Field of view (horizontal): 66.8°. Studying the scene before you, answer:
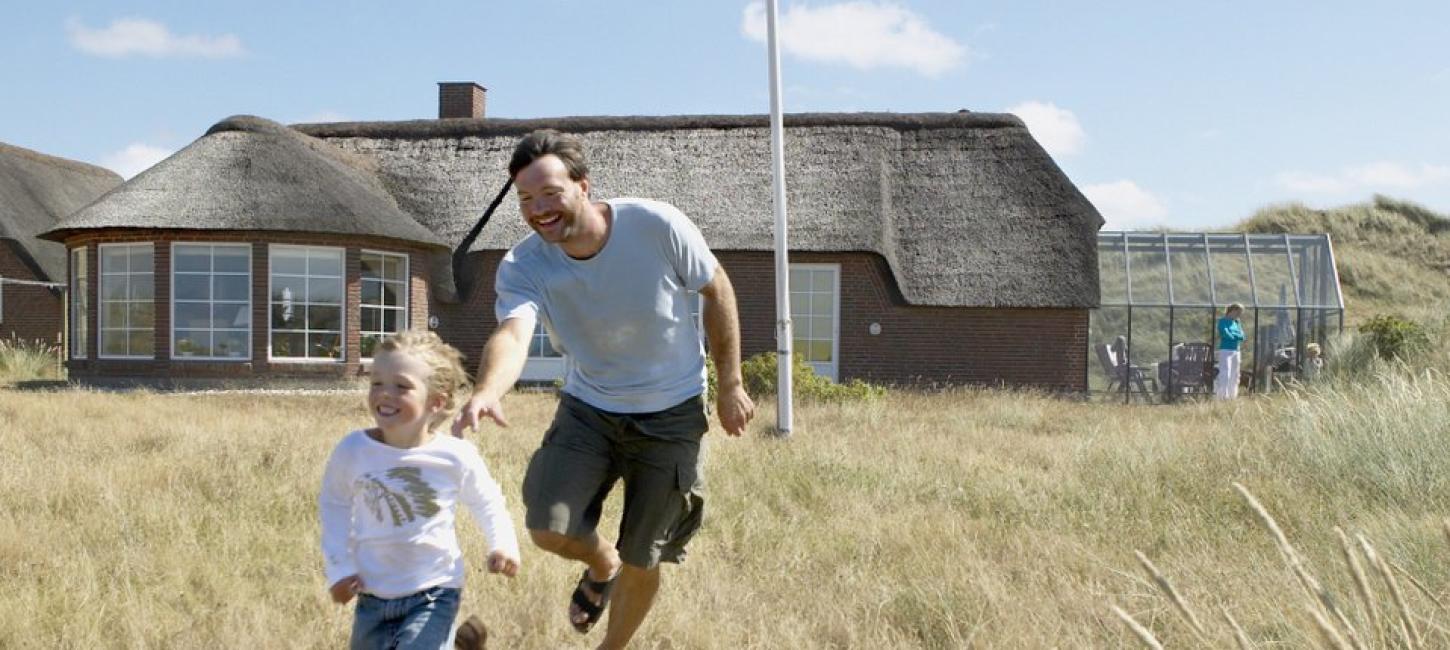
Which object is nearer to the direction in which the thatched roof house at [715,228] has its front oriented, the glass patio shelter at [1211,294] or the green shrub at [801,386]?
the green shrub

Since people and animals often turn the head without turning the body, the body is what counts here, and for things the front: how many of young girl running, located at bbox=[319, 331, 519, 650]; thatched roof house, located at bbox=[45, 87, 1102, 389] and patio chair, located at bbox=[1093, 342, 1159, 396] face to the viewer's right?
1

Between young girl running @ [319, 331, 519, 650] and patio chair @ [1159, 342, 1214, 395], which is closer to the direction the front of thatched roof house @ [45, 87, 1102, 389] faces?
the young girl running

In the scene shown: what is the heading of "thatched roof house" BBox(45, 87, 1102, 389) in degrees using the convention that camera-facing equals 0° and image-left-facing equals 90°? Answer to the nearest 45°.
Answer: approximately 0°

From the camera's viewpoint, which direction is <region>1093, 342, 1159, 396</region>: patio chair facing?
to the viewer's right

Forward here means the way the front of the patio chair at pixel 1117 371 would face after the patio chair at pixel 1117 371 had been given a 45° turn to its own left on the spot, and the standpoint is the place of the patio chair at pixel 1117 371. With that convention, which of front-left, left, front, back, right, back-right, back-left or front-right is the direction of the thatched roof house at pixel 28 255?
back-left

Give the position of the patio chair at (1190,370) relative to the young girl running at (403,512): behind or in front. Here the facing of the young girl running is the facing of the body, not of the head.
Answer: behind

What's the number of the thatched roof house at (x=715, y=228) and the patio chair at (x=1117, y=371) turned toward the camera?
1

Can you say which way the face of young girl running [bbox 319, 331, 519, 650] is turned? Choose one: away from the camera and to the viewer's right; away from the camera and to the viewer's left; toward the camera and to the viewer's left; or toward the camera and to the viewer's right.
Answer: toward the camera and to the viewer's left

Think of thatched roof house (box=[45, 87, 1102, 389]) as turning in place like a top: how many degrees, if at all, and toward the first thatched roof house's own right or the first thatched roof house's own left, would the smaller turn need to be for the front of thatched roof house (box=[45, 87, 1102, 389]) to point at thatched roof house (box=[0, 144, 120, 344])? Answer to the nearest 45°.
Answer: approximately 135° to the first thatched roof house's own right

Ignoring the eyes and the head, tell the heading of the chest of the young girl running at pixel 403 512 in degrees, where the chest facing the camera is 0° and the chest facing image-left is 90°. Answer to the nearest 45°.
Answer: approximately 45°
